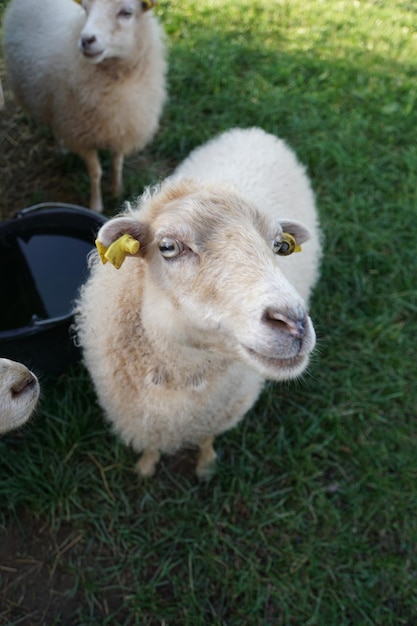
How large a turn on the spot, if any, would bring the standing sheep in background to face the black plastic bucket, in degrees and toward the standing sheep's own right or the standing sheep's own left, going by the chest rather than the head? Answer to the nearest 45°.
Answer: approximately 45° to the standing sheep's own right

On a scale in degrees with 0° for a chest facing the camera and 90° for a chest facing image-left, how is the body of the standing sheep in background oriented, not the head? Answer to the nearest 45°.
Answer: approximately 315°

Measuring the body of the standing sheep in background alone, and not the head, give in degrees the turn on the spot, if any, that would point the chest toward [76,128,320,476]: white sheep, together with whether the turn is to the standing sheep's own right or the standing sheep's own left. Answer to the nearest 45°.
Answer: approximately 45° to the standing sheep's own right
